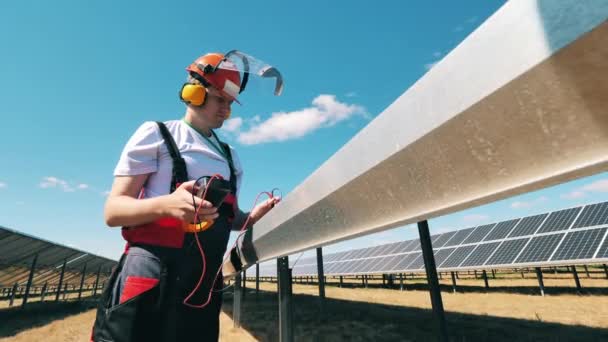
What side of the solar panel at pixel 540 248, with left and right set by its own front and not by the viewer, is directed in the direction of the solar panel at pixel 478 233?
right

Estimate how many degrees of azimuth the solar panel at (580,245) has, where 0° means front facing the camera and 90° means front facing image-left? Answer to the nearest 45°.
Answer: approximately 45°

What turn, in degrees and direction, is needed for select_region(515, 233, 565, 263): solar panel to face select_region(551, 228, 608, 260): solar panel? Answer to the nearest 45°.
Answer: approximately 135° to its left

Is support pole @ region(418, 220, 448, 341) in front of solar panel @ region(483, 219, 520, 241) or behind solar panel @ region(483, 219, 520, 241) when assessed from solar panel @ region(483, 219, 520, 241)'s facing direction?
in front

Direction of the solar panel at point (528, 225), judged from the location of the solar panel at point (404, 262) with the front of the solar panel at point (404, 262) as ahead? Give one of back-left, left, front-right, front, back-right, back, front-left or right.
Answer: back-left

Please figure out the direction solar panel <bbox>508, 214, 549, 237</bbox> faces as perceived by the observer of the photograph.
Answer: facing the viewer and to the left of the viewer

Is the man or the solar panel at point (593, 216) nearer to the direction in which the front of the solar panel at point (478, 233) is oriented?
the man

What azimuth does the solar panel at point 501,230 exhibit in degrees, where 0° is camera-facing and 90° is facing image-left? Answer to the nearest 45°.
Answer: approximately 45°

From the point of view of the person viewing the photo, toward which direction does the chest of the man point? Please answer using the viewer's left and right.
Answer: facing the viewer and to the right of the viewer

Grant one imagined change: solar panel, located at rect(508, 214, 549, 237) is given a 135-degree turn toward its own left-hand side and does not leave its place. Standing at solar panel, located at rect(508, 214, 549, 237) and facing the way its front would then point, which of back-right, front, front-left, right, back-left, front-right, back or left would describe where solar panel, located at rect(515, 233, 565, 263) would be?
right

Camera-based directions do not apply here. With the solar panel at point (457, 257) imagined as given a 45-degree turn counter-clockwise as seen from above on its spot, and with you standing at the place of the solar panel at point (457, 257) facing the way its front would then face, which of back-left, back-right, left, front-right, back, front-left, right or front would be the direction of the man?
front

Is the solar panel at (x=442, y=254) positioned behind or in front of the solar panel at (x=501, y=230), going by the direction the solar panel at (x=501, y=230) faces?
in front

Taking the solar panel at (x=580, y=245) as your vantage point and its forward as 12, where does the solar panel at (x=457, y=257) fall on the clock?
the solar panel at (x=457, y=257) is roughly at 2 o'clock from the solar panel at (x=580, y=245).

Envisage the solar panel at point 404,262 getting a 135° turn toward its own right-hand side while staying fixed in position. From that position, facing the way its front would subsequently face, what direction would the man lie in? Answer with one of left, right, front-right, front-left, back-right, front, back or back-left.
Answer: back

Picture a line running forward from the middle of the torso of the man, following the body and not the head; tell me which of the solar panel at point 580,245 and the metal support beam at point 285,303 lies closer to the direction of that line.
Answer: the solar panel
